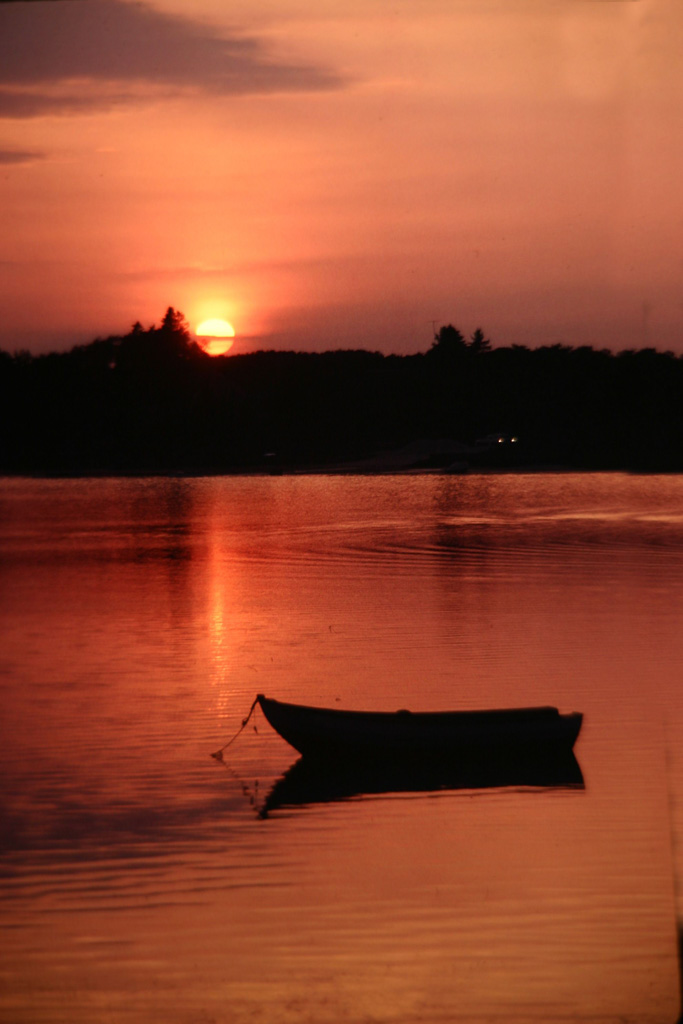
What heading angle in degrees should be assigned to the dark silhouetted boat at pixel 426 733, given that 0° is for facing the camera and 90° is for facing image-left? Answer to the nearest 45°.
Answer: approximately 90°
